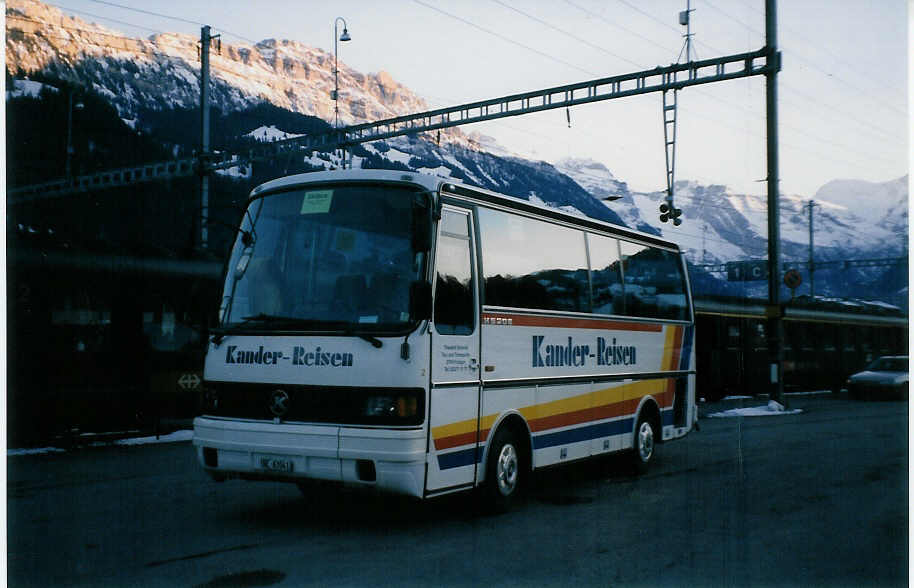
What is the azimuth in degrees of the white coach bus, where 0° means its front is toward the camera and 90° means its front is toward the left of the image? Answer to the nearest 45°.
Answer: approximately 45°

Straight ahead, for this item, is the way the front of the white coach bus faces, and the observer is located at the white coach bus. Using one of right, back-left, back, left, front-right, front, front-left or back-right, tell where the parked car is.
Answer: back
